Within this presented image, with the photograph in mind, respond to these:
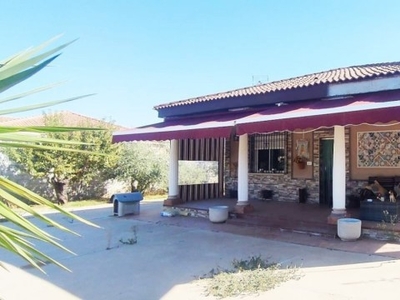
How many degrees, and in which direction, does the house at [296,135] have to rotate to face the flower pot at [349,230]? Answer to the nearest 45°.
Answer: approximately 45° to its left

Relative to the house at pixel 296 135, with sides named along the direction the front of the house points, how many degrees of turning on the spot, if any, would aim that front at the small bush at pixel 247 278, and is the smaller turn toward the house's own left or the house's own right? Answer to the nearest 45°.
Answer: approximately 45° to the house's own left

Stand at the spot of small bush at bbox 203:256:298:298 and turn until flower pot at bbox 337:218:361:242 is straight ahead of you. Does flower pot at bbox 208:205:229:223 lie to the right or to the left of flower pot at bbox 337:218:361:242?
left

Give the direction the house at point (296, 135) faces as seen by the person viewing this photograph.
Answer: facing the viewer and to the left of the viewer

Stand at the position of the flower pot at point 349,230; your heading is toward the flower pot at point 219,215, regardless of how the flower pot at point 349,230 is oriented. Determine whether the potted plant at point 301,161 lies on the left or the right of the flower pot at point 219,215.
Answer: right
